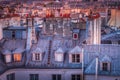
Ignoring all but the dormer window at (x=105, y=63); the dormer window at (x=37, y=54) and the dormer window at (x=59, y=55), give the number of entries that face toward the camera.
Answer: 3

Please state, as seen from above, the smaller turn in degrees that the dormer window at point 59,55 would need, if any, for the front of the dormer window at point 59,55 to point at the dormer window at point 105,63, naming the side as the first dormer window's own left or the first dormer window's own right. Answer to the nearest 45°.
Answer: approximately 90° to the first dormer window's own left

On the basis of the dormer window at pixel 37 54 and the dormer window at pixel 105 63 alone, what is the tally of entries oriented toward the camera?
2

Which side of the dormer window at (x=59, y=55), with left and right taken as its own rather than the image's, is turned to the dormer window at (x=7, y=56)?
right

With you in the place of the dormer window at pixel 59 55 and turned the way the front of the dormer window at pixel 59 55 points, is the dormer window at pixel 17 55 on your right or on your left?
on your right

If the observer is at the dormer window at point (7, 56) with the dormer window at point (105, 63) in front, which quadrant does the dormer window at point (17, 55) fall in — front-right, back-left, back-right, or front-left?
front-left

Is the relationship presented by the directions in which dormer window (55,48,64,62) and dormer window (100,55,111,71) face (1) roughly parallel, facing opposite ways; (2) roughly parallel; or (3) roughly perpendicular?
roughly parallel

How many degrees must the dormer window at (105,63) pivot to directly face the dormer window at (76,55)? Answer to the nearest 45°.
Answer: approximately 90° to its right

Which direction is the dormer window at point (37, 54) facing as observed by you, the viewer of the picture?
facing the viewer

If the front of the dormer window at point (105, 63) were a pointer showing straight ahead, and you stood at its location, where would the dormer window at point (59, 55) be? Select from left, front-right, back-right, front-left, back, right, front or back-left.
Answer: right
